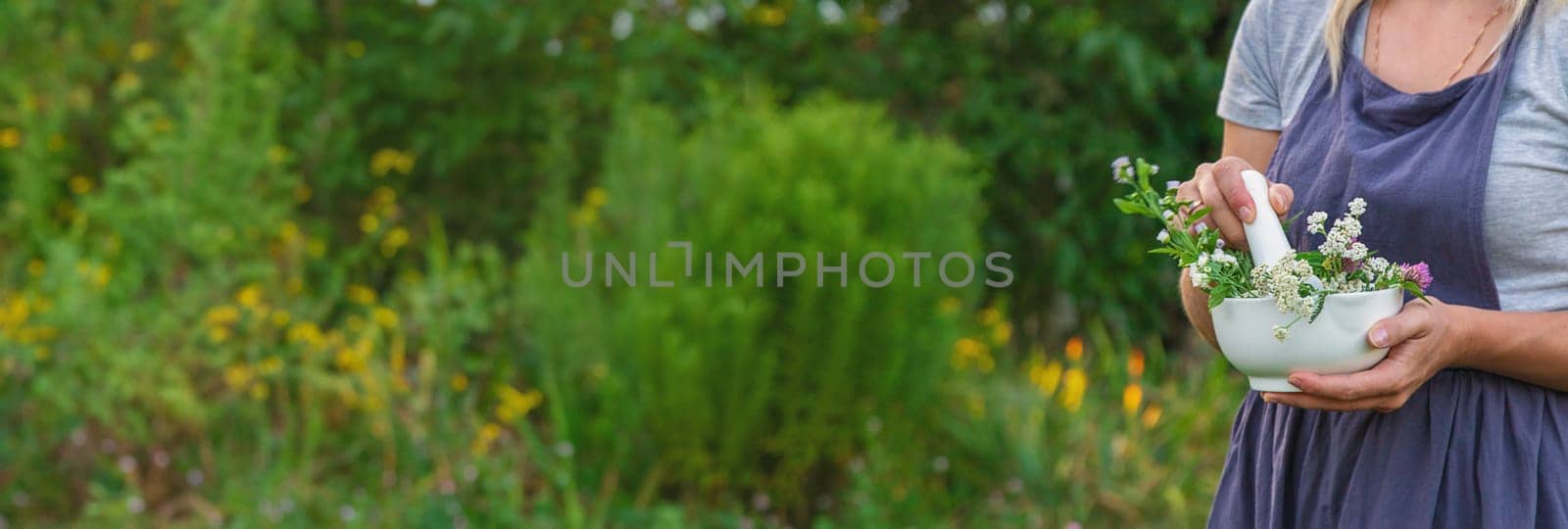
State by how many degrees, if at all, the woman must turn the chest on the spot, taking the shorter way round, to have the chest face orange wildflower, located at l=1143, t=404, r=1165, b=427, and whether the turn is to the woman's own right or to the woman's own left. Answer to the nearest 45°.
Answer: approximately 135° to the woman's own right

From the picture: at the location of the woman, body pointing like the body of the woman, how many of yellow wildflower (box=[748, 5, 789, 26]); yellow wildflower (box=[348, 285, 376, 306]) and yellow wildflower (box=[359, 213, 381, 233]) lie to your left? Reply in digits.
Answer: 0

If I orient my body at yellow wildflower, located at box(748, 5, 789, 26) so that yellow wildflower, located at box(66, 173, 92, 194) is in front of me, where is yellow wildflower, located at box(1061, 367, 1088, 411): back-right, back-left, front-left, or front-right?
back-left

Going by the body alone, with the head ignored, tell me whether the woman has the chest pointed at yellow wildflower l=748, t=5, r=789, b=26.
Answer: no

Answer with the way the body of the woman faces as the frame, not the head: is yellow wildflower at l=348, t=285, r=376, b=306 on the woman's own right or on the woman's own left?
on the woman's own right

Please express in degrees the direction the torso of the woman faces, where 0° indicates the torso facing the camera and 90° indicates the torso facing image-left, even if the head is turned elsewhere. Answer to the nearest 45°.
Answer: approximately 45°

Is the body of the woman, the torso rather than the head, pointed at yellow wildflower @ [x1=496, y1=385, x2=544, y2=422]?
no

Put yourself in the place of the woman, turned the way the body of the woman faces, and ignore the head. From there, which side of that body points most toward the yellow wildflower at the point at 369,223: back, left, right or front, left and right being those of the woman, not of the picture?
right

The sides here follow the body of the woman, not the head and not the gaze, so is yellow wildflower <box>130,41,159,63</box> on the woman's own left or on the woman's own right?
on the woman's own right

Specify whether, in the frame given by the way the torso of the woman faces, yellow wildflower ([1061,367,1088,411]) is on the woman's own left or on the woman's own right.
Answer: on the woman's own right

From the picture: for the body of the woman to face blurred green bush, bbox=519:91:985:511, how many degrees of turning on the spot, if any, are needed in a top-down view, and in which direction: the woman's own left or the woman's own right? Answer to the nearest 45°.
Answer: approximately 90° to the woman's own right

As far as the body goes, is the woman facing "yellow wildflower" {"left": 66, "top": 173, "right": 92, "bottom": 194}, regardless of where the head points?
no
